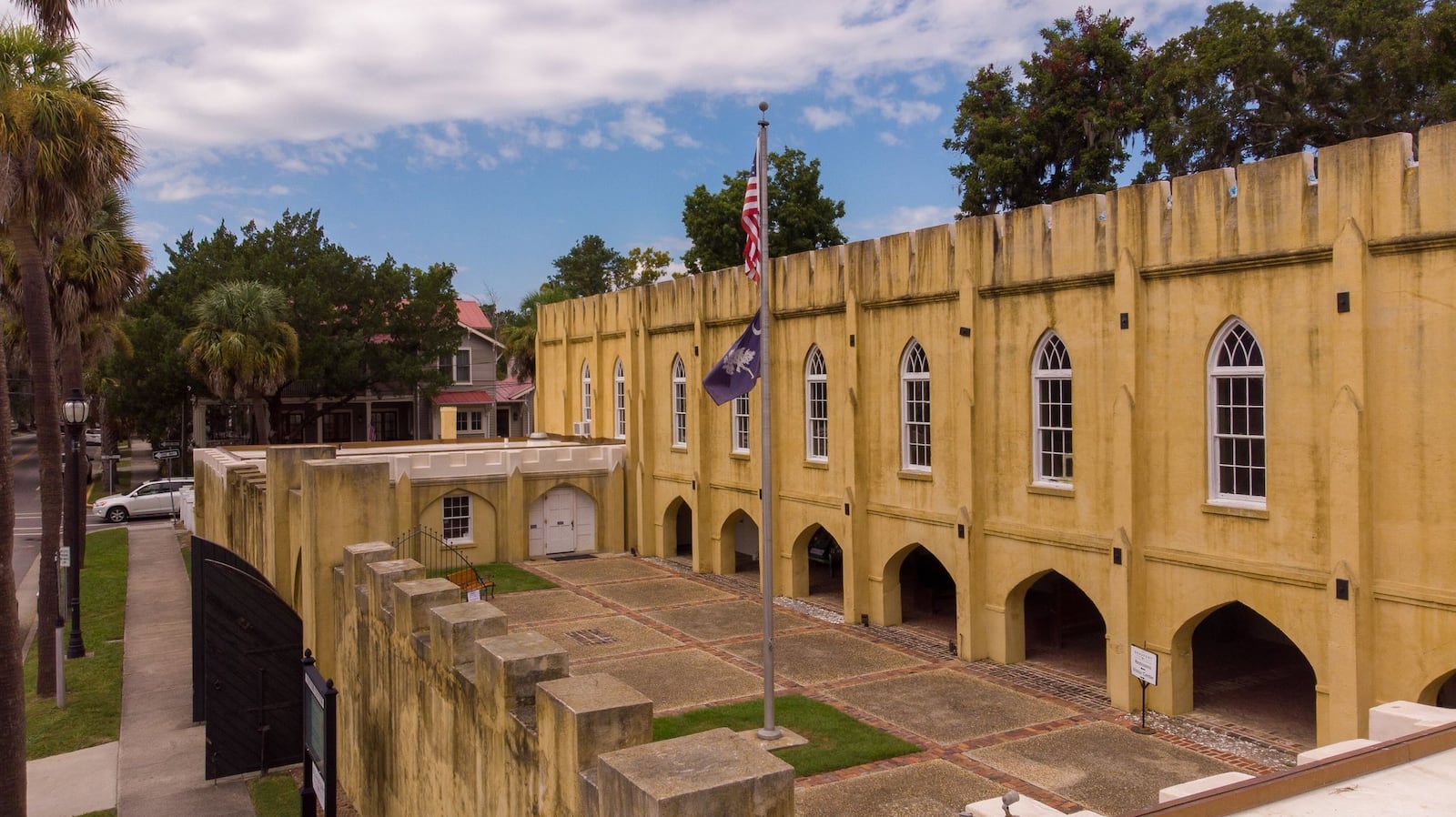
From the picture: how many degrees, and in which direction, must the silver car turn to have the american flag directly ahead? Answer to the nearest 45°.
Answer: approximately 90° to its left

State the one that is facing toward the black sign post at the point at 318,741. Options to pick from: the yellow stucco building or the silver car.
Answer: the yellow stucco building

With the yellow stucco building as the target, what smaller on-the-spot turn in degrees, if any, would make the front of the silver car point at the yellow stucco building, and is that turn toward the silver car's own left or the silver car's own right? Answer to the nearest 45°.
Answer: approximately 90° to the silver car's own left

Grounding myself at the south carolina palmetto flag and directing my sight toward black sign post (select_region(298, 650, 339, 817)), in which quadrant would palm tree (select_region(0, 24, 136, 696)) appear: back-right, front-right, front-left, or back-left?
front-right

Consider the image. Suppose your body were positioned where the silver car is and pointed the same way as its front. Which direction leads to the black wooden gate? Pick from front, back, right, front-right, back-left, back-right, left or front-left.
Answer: left

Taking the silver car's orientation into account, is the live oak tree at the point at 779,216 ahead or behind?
behind

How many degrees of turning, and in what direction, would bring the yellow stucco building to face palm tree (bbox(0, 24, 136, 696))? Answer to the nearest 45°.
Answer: approximately 45° to its right

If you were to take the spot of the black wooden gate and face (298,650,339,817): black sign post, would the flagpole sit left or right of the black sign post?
left

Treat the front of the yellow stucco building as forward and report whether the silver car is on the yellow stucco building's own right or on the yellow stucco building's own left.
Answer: on the yellow stucco building's own right

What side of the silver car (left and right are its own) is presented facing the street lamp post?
left

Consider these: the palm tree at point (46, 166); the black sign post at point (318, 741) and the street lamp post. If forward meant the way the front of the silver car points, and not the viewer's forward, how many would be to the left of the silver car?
3

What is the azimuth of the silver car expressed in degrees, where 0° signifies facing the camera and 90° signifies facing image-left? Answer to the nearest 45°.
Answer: approximately 90°
